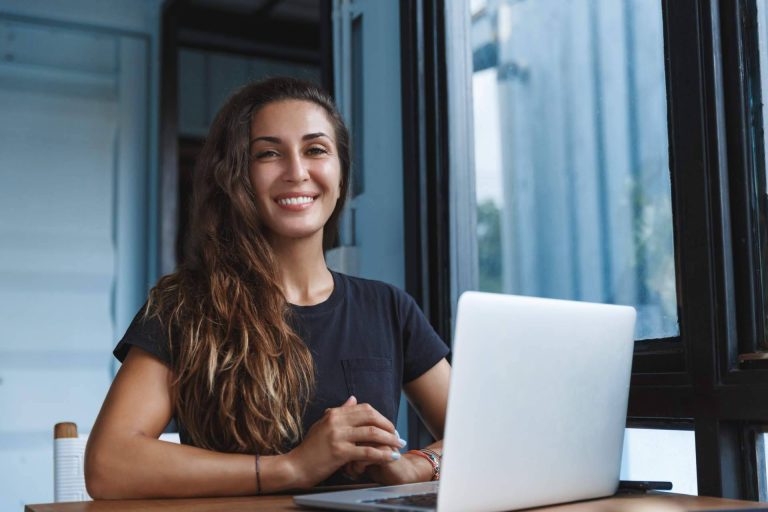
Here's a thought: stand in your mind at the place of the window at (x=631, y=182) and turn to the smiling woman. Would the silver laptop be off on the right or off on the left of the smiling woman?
left

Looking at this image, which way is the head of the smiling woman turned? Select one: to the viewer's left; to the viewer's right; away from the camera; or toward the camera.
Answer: toward the camera

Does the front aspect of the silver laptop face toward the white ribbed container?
yes

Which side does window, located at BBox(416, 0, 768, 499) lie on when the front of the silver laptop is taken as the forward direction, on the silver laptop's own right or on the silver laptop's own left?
on the silver laptop's own right

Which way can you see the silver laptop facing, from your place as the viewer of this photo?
facing away from the viewer and to the left of the viewer

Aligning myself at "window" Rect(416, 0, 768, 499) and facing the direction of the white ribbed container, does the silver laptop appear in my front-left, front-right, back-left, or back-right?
front-left

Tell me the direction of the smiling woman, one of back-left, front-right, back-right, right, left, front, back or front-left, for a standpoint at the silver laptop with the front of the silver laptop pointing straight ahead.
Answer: front
